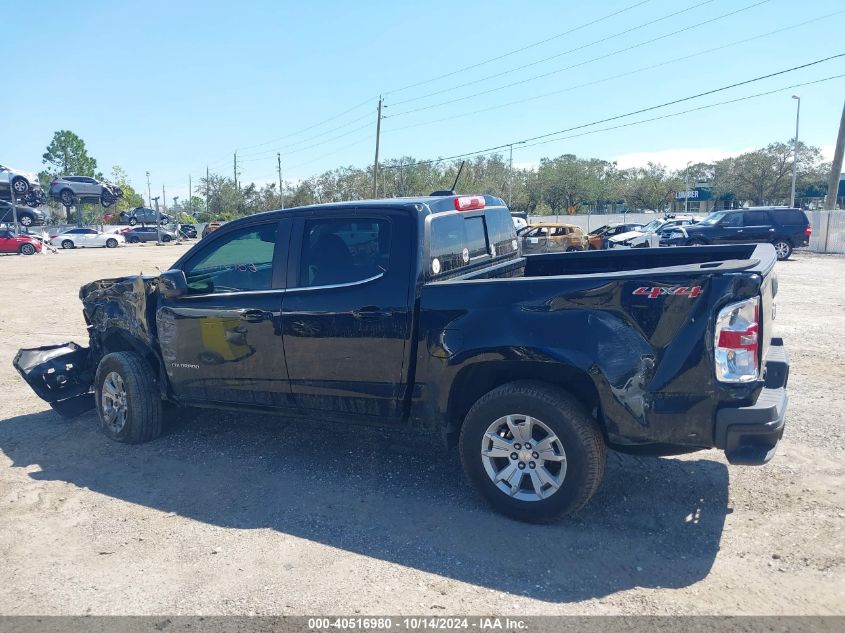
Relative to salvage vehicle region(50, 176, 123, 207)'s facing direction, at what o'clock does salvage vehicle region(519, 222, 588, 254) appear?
salvage vehicle region(519, 222, 588, 254) is roughly at 2 o'clock from salvage vehicle region(50, 176, 123, 207).

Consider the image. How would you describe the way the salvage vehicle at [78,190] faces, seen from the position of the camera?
facing to the right of the viewer

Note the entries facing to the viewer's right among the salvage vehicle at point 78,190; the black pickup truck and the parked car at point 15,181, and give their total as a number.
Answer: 2

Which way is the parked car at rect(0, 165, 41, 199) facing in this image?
to the viewer's right

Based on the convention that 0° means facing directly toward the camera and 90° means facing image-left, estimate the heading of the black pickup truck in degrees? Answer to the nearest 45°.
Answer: approximately 135°

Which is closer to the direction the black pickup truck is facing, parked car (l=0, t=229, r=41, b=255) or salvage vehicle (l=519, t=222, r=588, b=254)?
the parked car
